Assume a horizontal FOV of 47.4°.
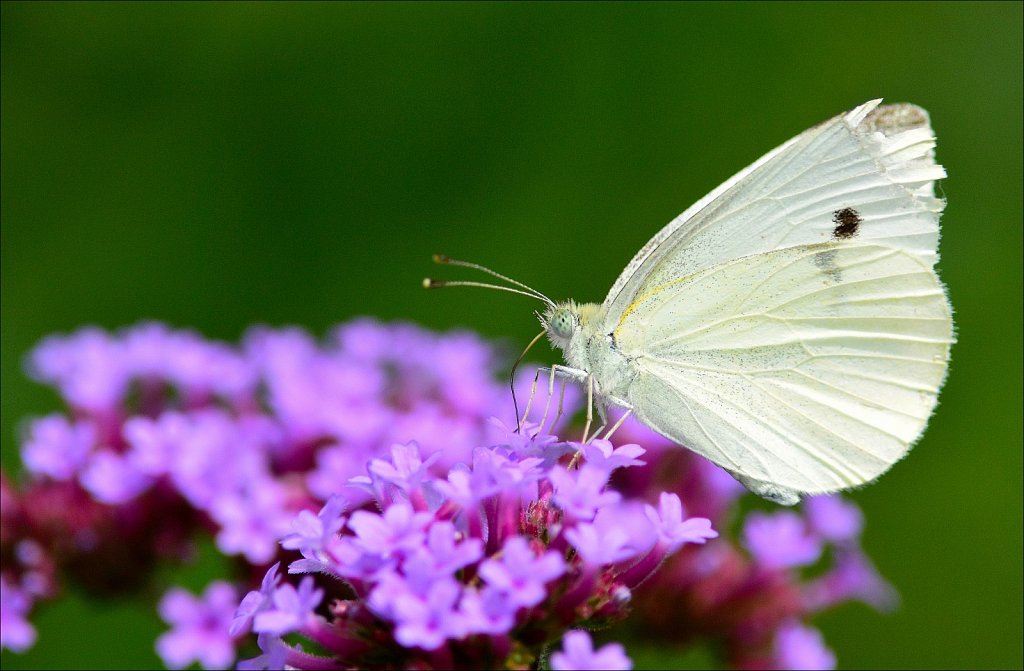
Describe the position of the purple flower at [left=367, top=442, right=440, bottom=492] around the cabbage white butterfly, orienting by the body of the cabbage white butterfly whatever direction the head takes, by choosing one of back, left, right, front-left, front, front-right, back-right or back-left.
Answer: front-left

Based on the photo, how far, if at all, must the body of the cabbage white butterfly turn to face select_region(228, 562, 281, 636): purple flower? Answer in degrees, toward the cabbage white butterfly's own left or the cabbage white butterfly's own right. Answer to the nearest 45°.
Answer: approximately 45° to the cabbage white butterfly's own left

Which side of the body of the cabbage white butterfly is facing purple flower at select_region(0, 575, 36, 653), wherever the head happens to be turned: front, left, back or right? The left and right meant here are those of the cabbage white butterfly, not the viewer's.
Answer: front

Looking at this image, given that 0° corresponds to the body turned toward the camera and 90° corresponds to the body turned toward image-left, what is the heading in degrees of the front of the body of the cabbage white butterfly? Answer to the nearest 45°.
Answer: approximately 90°
